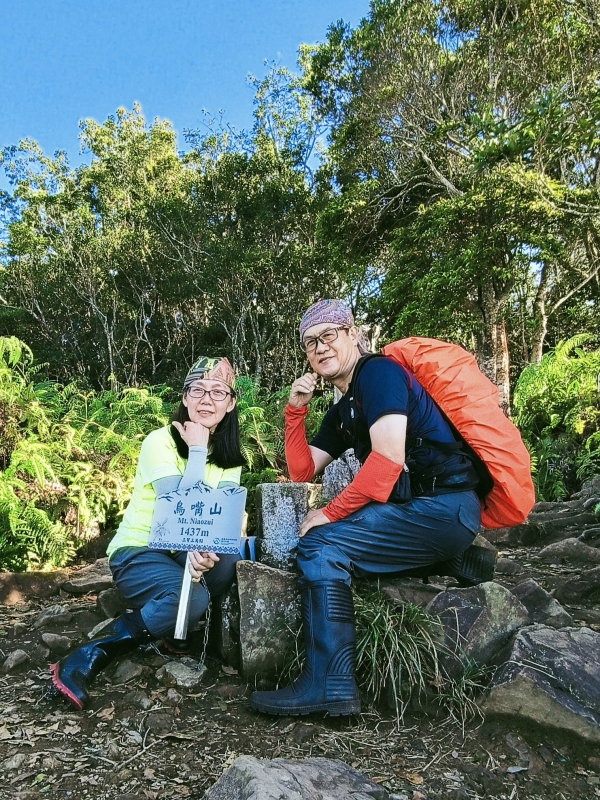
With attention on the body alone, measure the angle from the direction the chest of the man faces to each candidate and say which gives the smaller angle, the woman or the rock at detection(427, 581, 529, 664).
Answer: the woman

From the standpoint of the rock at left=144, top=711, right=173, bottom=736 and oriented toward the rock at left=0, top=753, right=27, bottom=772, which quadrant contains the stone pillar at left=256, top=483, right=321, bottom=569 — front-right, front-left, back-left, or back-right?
back-right

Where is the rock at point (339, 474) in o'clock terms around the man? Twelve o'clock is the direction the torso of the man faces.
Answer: The rock is roughly at 3 o'clock from the man.
